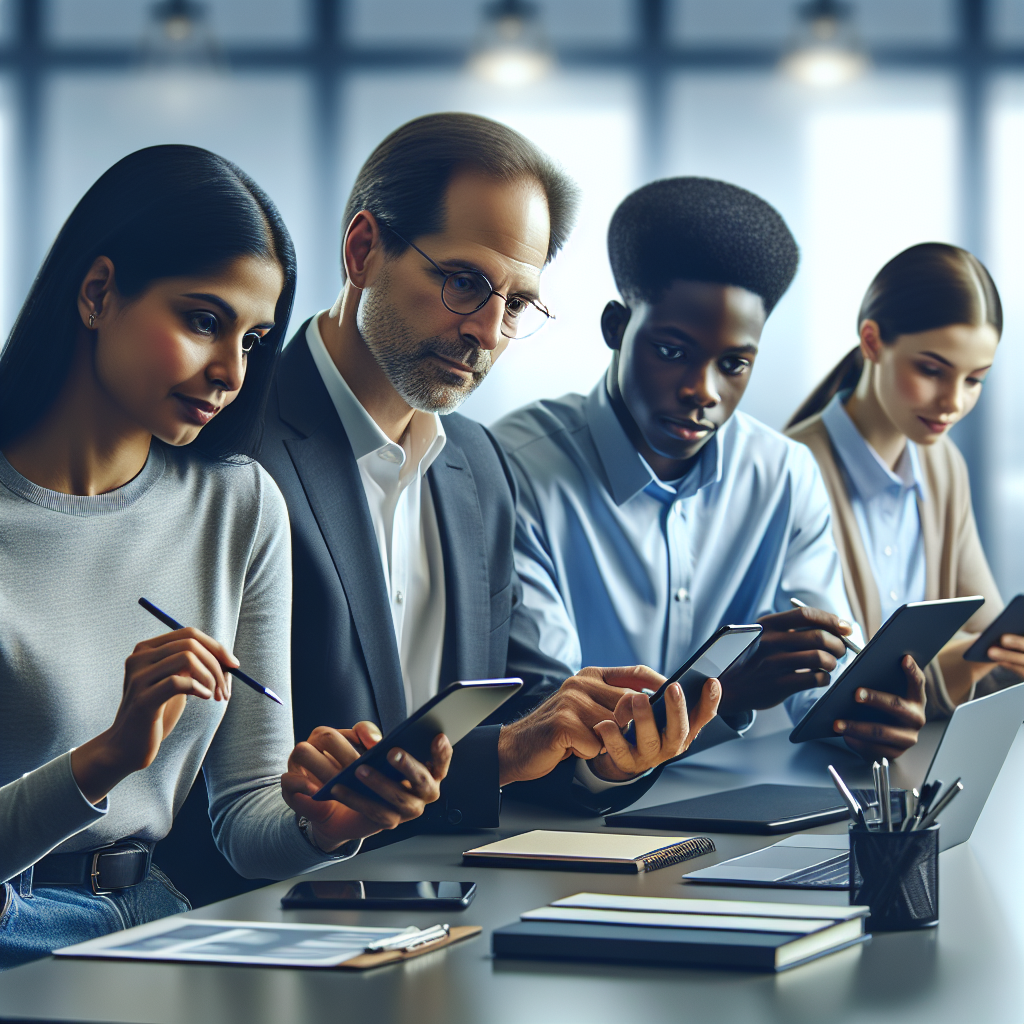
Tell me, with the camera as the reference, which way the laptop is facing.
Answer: facing to the left of the viewer

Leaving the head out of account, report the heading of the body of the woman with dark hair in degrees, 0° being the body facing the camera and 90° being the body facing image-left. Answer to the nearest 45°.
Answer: approximately 315°

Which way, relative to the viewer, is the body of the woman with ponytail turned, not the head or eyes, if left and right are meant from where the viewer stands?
facing the viewer and to the right of the viewer

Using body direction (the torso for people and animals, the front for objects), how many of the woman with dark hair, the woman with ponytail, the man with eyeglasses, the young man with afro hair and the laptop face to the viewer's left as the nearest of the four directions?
1

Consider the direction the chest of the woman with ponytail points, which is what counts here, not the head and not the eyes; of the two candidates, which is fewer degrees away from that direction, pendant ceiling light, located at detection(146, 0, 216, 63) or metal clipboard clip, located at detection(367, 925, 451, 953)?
the metal clipboard clip

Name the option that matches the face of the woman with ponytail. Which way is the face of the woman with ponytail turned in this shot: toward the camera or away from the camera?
toward the camera

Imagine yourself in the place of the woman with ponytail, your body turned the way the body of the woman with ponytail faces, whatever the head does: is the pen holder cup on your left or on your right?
on your right

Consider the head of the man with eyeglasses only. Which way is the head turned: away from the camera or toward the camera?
toward the camera

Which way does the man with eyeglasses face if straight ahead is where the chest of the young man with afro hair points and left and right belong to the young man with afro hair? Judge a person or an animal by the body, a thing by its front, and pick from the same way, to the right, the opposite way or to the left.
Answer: the same way

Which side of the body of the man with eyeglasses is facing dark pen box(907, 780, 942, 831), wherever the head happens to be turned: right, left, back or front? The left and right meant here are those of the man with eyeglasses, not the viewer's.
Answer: front

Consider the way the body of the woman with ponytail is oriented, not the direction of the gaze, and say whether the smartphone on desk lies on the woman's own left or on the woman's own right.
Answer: on the woman's own right

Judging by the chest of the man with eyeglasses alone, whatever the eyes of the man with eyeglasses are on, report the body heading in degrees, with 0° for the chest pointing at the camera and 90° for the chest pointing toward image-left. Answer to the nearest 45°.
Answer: approximately 315°

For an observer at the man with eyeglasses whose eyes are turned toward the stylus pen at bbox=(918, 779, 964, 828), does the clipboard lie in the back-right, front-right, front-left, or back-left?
front-right

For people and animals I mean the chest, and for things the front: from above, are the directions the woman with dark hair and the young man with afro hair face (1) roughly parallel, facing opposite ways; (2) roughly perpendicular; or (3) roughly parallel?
roughly parallel

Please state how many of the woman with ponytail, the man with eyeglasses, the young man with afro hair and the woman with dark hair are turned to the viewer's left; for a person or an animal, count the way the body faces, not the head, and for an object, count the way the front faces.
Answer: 0
